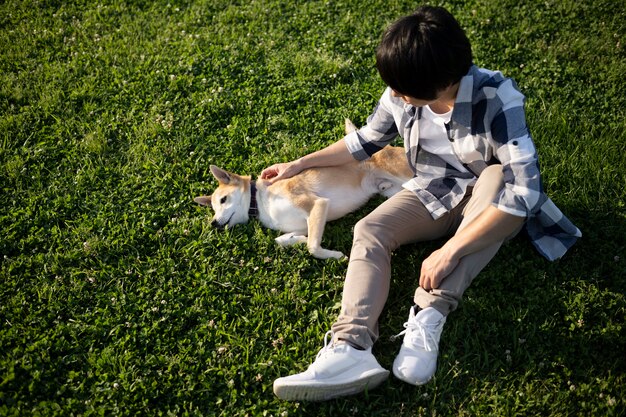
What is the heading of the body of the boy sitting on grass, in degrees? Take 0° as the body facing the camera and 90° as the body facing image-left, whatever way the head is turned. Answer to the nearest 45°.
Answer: approximately 45°

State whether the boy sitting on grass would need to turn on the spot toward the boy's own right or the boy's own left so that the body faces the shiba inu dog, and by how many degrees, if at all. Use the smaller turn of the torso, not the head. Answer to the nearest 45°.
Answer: approximately 90° to the boy's own right
